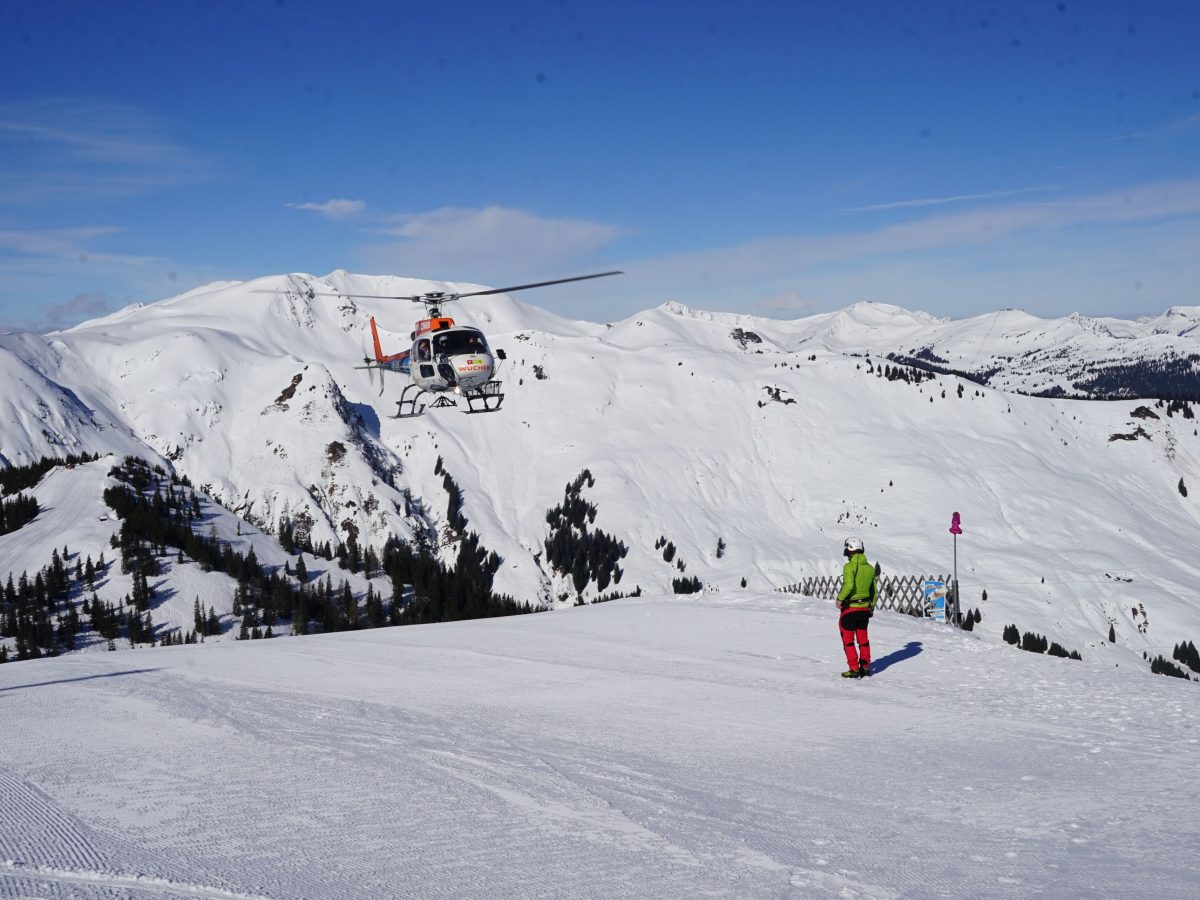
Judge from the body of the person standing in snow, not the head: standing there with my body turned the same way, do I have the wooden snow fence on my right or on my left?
on my right

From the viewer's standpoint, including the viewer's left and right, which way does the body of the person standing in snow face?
facing away from the viewer and to the left of the viewer
